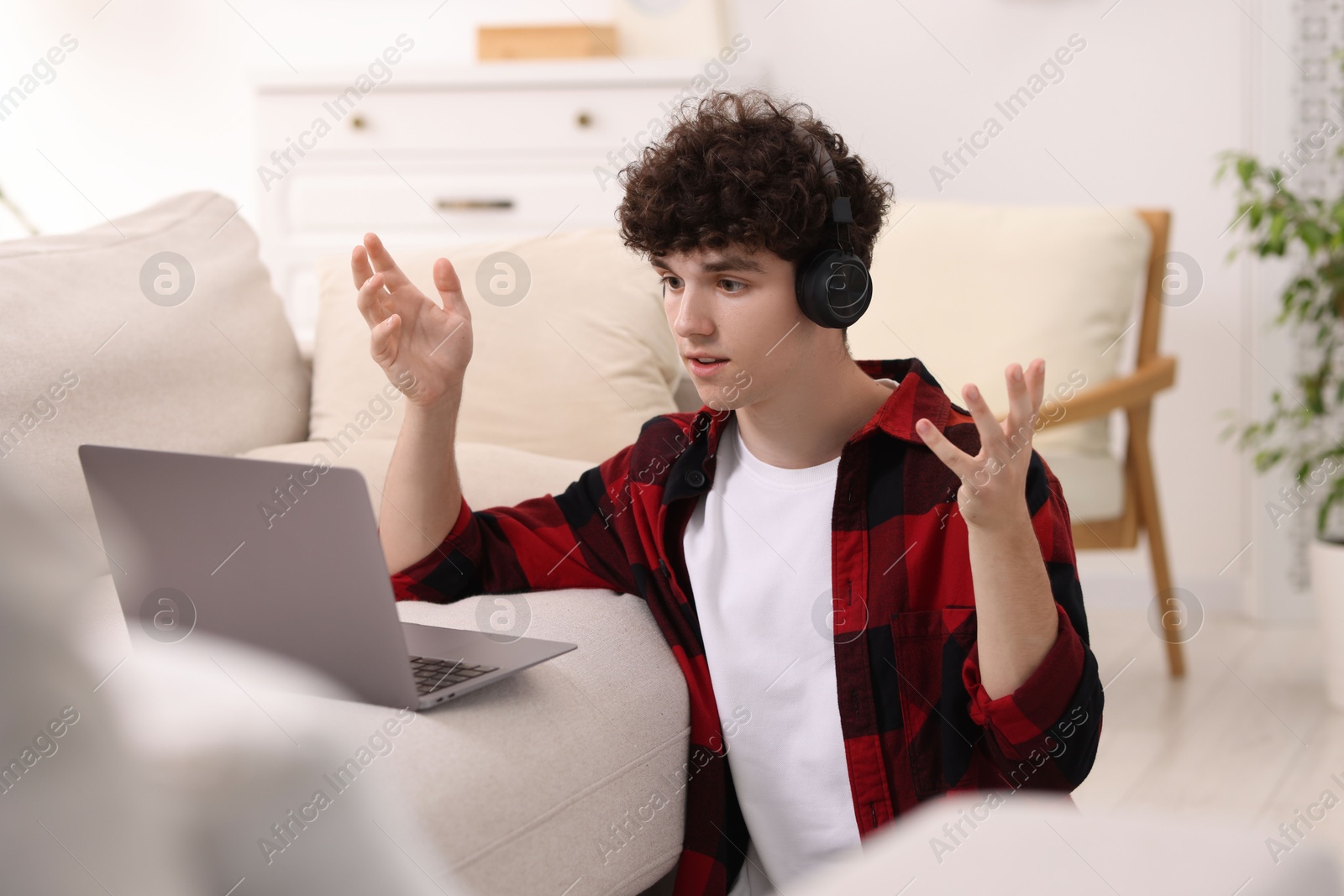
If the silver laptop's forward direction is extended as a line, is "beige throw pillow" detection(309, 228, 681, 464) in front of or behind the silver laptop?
in front

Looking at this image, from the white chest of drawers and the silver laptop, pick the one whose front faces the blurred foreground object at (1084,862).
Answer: the white chest of drawers

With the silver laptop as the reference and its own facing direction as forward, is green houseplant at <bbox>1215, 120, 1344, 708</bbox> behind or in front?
in front

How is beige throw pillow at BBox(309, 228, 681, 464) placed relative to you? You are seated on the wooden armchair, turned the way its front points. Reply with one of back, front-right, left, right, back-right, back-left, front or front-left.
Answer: front

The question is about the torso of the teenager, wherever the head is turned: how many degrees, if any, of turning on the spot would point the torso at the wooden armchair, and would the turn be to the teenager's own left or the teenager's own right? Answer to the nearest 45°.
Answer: approximately 180°

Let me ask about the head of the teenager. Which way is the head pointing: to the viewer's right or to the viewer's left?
to the viewer's left

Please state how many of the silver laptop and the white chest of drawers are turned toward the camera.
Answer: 1

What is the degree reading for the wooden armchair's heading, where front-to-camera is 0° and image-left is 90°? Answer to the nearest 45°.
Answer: approximately 45°

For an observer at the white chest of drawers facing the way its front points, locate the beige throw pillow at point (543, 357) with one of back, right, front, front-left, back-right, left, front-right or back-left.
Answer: front

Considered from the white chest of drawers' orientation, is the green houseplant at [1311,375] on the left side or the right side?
on its left

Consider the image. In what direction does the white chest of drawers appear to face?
toward the camera

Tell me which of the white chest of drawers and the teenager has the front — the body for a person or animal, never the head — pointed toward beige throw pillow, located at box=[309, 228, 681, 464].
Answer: the white chest of drawers

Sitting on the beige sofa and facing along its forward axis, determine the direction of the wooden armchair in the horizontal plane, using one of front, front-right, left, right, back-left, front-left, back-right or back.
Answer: left

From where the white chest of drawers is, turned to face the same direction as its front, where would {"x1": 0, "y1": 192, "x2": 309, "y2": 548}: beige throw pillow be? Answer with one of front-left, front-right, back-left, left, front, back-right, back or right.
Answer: front

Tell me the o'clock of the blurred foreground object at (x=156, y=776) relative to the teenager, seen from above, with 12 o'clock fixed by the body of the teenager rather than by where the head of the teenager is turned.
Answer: The blurred foreground object is roughly at 12 o'clock from the teenager.
